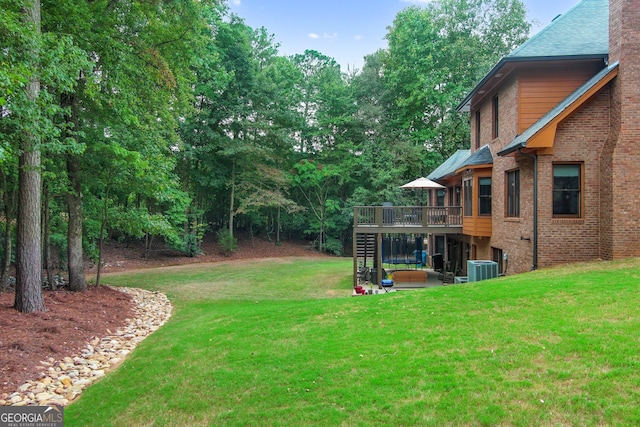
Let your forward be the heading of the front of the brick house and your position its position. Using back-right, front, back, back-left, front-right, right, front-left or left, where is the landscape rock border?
back-right

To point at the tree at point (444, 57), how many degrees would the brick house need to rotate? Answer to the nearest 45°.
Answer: approximately 90° to its left

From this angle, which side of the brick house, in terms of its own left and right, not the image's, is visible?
right

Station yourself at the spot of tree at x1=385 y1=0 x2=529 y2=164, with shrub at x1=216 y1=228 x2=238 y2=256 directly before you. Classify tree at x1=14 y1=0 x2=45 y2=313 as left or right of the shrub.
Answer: left

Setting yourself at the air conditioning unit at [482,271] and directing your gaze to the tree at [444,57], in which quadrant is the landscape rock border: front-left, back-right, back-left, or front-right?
back-left
